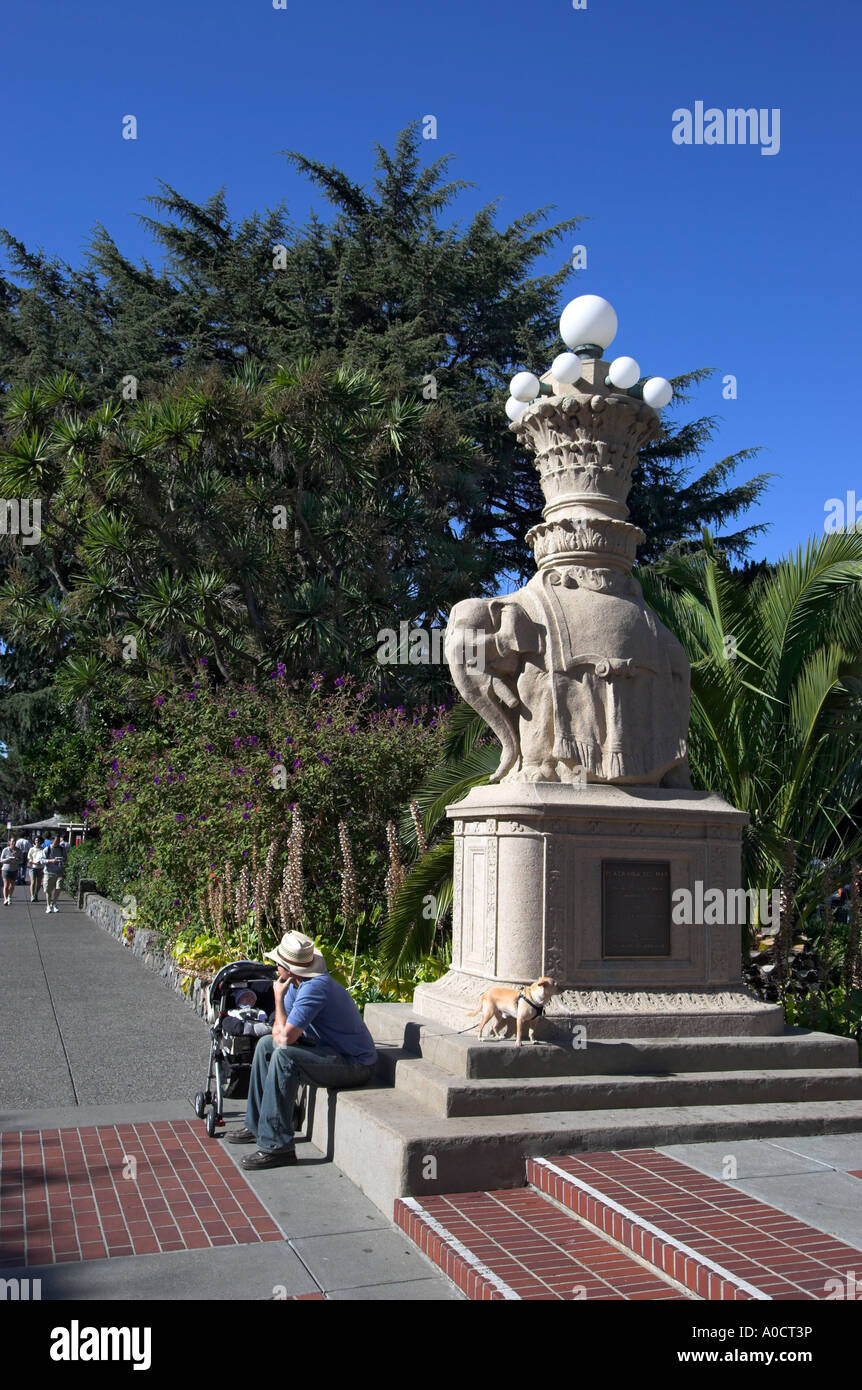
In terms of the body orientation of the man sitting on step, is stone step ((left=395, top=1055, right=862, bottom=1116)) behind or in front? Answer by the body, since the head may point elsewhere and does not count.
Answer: behind

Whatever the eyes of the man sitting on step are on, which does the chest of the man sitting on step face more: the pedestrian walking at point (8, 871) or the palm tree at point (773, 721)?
the pedestrian walking

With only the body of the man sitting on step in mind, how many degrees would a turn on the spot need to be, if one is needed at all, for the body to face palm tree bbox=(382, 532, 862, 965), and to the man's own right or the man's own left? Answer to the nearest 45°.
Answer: approximately 135° to the man's own right

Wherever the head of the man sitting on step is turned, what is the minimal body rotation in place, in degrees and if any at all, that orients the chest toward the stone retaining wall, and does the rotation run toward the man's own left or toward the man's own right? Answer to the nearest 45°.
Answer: approximately 90° to the man's own right

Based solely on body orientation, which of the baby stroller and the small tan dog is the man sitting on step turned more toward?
the baby stroller

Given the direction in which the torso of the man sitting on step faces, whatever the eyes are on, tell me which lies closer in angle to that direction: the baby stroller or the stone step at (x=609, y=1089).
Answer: the baby stroller

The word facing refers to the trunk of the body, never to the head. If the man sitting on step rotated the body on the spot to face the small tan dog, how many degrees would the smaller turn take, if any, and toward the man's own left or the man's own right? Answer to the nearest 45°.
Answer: approximately 180°

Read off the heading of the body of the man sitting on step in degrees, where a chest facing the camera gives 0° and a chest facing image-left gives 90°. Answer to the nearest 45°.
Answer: approximately 90°
